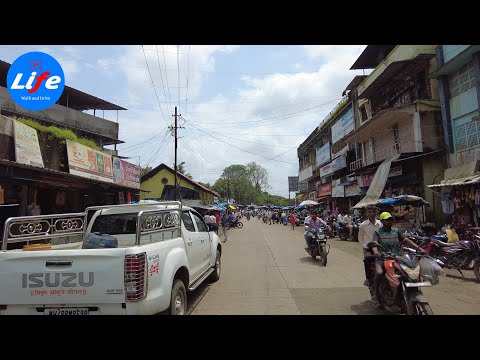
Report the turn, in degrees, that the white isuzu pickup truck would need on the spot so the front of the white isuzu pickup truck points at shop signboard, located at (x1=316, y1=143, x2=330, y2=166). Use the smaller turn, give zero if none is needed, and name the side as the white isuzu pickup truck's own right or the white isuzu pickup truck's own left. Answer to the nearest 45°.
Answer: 0° — it already faces it

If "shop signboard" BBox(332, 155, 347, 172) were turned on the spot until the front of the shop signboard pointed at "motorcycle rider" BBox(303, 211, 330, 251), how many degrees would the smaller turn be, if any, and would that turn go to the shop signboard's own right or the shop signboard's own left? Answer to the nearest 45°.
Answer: approximately 45° to the shop signboard's own left

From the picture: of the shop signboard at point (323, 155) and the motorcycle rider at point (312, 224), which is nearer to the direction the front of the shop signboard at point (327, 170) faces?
the motorcycle rider

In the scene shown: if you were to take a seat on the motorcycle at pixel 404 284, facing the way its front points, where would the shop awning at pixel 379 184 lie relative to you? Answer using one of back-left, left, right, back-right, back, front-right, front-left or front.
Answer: back-left

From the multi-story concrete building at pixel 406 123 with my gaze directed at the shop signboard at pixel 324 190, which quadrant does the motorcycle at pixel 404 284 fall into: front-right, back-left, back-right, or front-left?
back-left

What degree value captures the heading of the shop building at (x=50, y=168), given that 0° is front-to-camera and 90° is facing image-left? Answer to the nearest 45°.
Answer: approximately 315°

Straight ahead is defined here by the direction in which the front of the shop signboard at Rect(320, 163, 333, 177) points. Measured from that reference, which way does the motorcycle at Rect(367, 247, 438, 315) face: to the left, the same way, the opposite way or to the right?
to the left

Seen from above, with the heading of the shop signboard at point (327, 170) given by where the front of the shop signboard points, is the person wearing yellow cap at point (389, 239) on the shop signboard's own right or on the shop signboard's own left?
on the shop signboard's own left

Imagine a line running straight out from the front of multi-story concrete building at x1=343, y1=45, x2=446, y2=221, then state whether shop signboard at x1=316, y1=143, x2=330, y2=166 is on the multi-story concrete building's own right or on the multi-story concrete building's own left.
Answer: on the multi-story concrete building's own right

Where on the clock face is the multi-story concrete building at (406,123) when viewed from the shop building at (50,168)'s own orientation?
The multi-story concrete building is roughly at 11 o'clock from the shop building.

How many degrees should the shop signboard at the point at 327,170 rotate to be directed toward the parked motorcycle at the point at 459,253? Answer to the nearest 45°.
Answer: approximately 45° to its left

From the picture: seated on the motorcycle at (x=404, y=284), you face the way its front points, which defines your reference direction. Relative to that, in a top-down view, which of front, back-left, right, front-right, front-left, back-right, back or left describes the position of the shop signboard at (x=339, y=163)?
back-left

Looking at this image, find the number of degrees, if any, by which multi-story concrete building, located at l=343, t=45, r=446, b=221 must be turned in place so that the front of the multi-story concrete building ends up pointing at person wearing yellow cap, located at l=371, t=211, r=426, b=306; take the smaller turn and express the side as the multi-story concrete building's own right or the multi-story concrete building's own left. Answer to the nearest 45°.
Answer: approximately 45° to the multi-story concrete building's own left

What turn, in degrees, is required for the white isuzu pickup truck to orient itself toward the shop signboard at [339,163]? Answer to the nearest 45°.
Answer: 0° — it already faces it

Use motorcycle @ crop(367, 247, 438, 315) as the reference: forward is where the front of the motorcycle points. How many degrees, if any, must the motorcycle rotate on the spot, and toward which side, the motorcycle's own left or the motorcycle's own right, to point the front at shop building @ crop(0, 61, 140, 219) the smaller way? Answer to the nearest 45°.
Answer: approximately 135° to the motorcycle's own right

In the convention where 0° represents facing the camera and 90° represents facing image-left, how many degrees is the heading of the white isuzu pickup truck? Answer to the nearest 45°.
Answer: approximately 225°

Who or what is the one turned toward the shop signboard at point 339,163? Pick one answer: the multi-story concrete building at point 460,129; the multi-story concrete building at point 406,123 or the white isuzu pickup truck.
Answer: the white isuzu pickup truck
